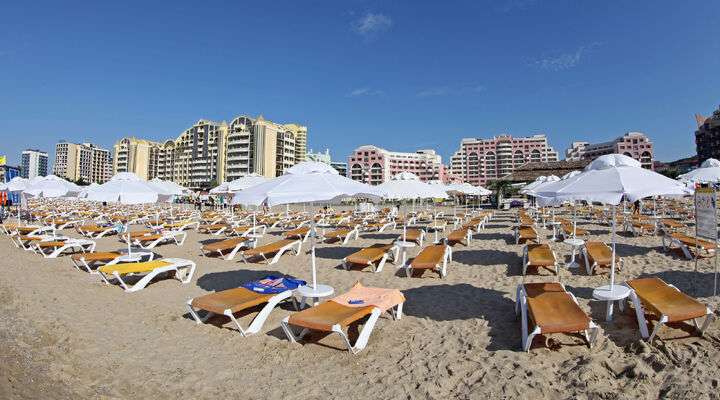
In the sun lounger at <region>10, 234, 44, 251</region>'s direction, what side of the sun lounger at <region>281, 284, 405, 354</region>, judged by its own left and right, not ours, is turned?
right

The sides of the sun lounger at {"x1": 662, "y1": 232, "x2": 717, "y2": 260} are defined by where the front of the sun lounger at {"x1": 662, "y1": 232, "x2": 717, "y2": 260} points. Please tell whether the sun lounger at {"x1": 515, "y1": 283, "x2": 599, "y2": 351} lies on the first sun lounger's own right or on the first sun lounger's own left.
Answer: on the first sun lounger's own right

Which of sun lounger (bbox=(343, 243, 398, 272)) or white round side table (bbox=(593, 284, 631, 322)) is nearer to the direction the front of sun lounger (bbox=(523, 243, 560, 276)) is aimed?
the white round side table

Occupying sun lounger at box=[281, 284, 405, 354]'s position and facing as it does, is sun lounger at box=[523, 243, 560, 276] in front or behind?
behind

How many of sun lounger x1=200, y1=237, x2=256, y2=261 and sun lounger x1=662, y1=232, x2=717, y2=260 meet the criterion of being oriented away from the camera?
0

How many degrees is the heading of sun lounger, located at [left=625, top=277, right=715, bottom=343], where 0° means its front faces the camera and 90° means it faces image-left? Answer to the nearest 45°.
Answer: approximately 315°

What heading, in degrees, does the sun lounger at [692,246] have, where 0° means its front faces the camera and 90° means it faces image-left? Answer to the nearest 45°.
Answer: approximately 315°

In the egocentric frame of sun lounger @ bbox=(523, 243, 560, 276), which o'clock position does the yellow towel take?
The yellow towel is roughly at 2 o'clock from the sun lounger.

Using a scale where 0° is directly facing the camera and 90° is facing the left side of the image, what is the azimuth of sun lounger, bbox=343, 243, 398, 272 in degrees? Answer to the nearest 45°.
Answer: approximately 45°

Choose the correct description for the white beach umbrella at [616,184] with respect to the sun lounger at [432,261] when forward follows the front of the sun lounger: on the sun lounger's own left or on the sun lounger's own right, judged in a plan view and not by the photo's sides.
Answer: on the sun lounger's own left
